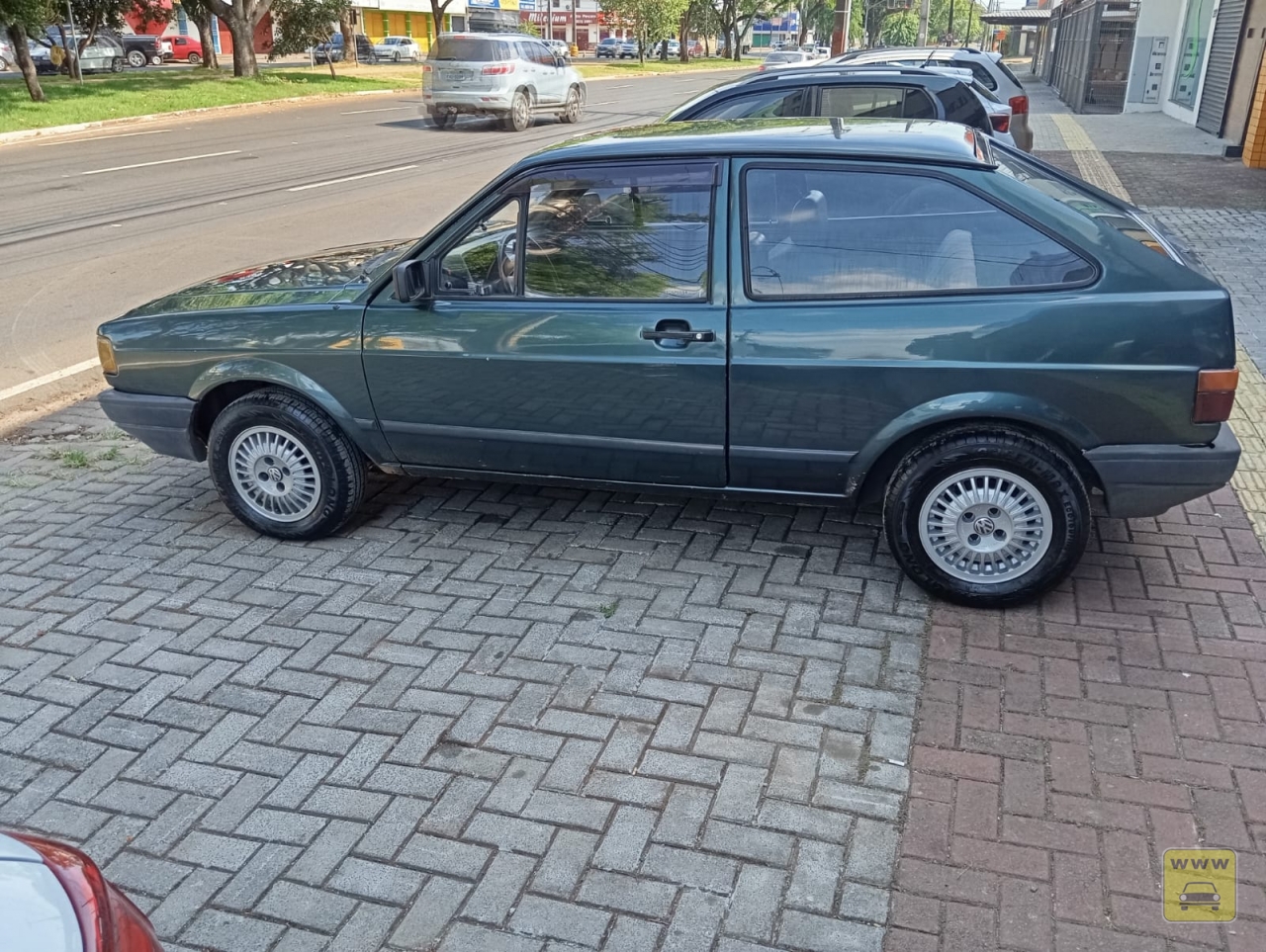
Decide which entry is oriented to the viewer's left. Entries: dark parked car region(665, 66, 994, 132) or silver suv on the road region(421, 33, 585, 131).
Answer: the dark parked car

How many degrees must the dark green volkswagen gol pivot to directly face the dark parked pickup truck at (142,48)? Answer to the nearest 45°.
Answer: approximately 45° to its right

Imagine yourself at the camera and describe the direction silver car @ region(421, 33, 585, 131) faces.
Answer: facing away from the viewer and to the right of the viewer

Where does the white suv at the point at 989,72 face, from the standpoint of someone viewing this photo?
facing to the left of the viewer

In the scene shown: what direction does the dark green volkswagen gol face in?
to the viewer's left

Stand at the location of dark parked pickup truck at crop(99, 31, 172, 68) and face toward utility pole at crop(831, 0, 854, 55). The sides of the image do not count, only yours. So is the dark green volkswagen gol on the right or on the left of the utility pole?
right

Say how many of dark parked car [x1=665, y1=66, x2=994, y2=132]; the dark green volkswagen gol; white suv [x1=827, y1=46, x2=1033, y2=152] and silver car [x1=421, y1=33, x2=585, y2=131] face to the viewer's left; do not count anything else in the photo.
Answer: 3

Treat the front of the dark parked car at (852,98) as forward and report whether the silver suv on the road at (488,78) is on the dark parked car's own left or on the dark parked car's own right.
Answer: on the dark parked car's own right

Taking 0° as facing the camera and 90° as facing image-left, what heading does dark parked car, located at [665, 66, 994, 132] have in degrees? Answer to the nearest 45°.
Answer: approximately 90°

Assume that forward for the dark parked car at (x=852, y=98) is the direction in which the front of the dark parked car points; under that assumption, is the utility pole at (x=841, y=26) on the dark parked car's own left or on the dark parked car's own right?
on the dark parked car's own right

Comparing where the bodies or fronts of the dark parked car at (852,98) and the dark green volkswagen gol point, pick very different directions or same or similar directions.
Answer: same or similar directions

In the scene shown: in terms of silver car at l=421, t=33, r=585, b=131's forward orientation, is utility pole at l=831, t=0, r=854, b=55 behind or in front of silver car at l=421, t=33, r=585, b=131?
in front
